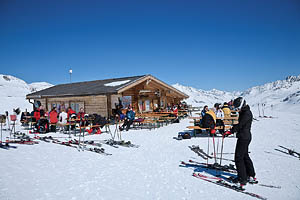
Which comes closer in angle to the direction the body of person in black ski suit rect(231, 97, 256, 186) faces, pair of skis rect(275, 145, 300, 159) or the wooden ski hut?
the wooden ski hut

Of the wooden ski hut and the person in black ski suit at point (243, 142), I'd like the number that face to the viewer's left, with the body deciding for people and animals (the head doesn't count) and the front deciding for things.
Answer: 1

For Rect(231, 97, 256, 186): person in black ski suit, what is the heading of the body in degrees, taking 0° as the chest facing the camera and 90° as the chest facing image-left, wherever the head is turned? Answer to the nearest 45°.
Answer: approximately 90°

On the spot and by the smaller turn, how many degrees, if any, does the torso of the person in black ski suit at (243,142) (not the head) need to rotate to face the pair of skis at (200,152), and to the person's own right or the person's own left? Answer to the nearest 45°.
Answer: approximately 45° to the person's own right

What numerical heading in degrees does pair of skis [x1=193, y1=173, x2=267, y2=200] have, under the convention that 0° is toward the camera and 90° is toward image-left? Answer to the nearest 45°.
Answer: approximately 135°

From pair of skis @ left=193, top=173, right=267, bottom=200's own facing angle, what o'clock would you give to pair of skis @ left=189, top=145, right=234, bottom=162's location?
pair of skis @ left=189, top=145, right=234, bottom=162 is roughly at 1 o'clock from pair of skis @ left=193, top=173, right=267, bottom=200.

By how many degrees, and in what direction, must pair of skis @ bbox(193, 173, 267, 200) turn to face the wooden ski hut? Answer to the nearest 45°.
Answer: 0° — it already faces it

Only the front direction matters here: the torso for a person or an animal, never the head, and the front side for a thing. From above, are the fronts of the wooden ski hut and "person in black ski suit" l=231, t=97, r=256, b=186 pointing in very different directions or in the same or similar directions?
very different directions

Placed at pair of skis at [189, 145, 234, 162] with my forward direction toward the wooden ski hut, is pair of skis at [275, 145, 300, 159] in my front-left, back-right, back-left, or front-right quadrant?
back-right
